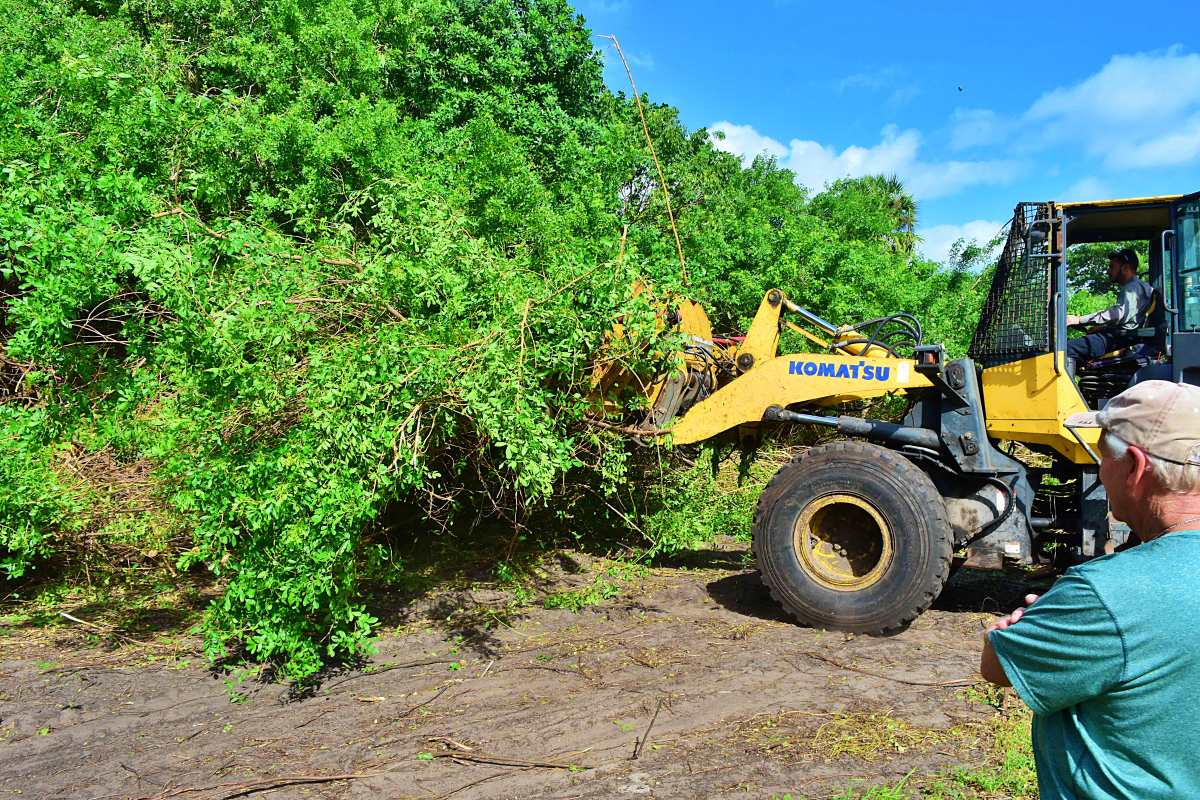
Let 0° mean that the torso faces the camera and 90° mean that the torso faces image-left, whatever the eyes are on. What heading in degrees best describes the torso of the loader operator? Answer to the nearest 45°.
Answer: approximately 90°

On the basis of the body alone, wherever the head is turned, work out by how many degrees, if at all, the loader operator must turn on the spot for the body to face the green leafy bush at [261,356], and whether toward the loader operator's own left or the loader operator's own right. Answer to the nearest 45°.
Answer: approximately 45° to the loader operator's own left

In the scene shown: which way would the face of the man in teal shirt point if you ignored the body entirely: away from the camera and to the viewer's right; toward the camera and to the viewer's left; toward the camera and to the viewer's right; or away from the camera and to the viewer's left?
away from the camera and to the viewer's left

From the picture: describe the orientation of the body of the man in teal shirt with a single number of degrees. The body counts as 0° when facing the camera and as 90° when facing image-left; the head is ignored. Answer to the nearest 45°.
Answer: approximately 135°

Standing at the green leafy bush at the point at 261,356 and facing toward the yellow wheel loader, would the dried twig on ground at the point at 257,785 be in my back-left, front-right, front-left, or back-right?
front-right

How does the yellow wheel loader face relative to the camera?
to the viewer's left

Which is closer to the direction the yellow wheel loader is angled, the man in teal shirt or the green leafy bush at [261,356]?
the green leafy bush

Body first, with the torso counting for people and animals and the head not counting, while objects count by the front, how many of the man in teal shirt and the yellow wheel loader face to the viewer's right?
0

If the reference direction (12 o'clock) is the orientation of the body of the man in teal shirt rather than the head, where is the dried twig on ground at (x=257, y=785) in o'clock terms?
The dried twig on ground is roughly at 11 o'clock from the man in teal shirt.

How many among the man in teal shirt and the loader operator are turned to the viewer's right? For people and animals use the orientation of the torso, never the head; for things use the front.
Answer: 0

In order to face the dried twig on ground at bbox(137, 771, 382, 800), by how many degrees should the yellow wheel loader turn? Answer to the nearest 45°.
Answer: approximately 45° to its left

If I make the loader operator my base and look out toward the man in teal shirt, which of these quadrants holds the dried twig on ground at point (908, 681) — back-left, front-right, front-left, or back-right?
front-right

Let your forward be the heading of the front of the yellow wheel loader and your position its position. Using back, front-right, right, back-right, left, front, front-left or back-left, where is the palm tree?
right

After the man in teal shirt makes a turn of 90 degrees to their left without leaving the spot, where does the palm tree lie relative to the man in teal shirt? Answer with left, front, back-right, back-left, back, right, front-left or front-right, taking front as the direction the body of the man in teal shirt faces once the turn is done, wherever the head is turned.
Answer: back-right
